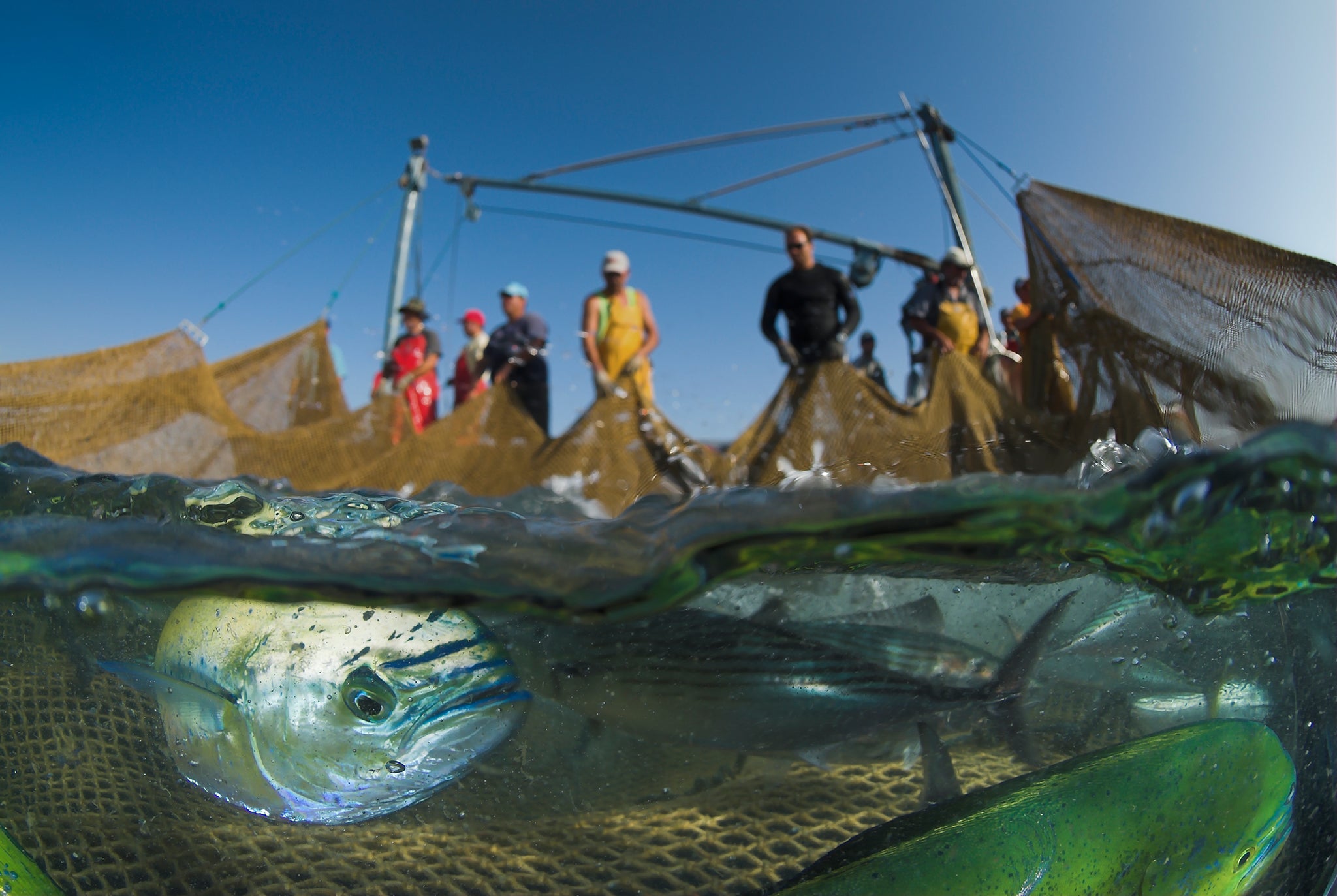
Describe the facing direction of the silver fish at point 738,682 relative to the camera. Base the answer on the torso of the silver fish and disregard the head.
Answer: to the viewer's left

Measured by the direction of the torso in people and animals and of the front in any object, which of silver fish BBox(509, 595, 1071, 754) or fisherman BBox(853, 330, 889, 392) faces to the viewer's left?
the silver fish

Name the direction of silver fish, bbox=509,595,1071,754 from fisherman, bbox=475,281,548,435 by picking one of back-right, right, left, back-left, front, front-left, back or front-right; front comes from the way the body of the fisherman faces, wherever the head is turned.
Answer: front-left

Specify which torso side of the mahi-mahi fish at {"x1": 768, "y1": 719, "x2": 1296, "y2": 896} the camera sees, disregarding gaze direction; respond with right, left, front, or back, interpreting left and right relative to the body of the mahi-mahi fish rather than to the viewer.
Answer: right

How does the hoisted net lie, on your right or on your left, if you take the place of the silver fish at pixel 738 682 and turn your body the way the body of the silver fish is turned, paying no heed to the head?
on your right

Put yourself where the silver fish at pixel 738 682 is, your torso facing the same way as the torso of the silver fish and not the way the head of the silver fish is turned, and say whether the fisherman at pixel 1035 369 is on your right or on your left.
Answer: on your right

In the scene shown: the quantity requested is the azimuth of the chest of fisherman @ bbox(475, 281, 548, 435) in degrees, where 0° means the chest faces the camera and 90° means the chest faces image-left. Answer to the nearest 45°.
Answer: approximately 45°

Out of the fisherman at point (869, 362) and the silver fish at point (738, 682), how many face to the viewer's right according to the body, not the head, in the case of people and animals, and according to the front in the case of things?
0

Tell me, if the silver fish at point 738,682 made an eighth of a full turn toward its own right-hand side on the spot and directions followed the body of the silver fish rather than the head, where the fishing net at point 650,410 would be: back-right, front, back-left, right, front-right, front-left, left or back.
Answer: front-right
